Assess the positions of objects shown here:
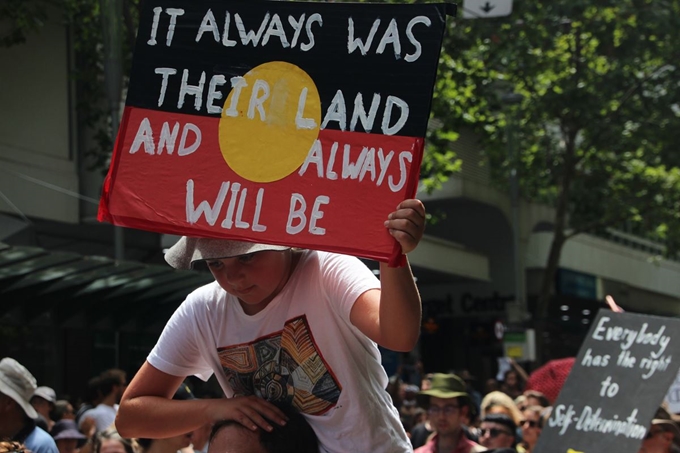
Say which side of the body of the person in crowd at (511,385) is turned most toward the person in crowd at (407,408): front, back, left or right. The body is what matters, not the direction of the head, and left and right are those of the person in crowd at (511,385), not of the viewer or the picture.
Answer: right

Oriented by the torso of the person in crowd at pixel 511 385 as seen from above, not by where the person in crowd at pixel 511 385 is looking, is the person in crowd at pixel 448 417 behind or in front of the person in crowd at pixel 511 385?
in front

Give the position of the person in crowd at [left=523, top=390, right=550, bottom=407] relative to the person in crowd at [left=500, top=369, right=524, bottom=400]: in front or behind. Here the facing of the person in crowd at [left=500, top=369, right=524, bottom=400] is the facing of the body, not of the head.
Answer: in front

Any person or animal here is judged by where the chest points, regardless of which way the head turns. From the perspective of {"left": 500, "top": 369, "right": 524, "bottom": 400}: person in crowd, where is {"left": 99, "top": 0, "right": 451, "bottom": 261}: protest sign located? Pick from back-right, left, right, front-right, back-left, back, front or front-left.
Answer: front

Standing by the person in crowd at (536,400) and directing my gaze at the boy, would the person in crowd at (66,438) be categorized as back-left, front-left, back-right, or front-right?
front-right

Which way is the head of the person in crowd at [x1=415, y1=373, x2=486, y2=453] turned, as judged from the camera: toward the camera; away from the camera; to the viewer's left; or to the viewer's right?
toward the camera

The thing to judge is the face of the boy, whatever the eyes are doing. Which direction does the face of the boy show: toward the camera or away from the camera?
toward the camera

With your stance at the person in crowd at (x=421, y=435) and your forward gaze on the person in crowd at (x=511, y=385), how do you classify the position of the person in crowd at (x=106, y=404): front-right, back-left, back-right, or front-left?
back-left

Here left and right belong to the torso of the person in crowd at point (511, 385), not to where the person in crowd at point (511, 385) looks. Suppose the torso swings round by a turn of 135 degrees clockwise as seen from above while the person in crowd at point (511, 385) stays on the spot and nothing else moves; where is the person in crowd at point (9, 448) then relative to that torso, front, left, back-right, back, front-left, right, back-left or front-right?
back-left

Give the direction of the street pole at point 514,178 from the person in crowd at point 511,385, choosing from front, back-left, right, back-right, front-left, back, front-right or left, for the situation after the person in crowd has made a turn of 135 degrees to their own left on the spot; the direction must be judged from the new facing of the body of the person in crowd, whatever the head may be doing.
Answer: front-left

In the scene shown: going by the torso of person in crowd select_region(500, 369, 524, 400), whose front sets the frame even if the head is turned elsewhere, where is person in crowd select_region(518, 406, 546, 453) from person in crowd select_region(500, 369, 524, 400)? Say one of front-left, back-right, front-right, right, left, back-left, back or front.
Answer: front

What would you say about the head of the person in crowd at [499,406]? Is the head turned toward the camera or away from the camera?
toward the camera

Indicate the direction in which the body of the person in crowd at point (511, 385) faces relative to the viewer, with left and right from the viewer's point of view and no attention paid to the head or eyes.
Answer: facing the viewer

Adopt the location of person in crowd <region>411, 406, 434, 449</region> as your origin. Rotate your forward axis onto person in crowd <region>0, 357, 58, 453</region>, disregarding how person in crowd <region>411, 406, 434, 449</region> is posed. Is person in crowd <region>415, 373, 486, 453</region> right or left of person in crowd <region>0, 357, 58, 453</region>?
left
